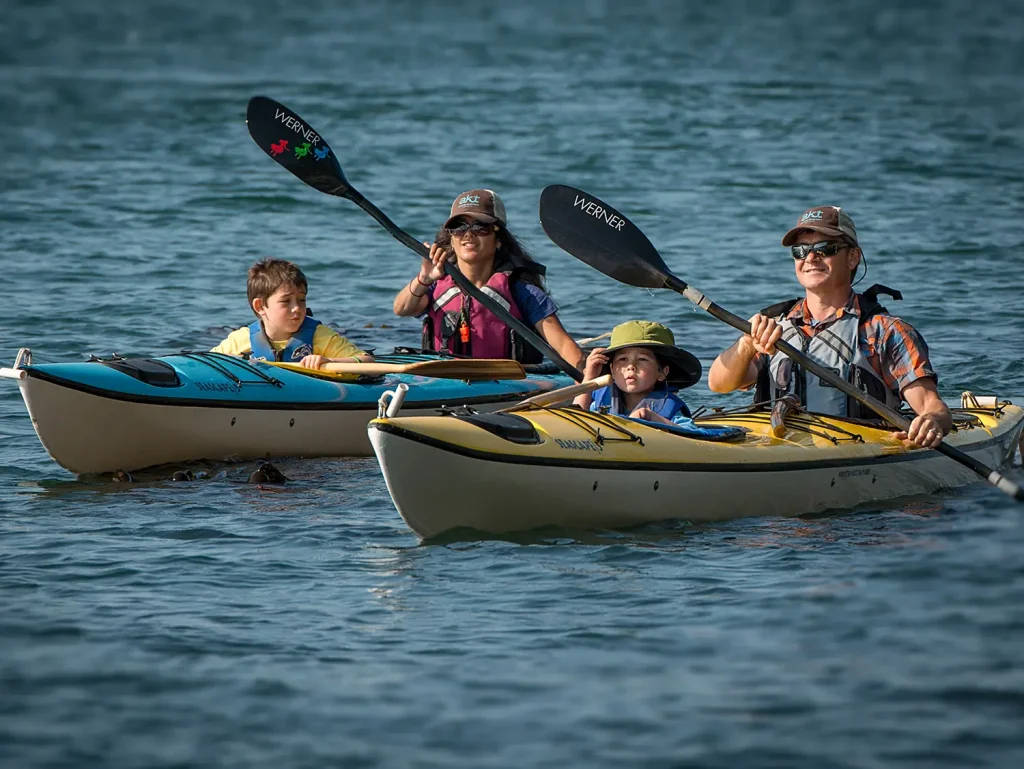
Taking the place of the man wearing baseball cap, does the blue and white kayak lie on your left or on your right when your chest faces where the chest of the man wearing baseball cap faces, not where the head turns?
on your right

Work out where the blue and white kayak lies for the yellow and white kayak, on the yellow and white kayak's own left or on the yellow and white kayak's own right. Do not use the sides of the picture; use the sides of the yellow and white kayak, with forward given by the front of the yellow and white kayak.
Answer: on the yellow and white kayak's own right

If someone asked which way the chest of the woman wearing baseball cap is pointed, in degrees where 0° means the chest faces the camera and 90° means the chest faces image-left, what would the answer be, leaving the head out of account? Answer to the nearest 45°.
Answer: approximately 45°

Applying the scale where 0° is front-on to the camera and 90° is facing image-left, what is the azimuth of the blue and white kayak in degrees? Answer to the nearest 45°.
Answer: approximately 45°

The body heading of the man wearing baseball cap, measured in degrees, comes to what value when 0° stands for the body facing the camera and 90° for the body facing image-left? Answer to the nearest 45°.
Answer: approximately 45°

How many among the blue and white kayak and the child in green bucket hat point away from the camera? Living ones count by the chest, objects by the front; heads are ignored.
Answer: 0

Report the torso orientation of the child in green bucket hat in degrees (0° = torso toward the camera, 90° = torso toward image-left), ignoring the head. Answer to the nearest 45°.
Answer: approximately 45°

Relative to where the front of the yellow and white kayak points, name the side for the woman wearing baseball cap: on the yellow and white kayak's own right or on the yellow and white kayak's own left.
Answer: on the yellow and white kayak's own right

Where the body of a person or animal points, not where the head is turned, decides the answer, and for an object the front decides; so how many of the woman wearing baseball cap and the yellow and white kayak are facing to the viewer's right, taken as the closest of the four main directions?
0
